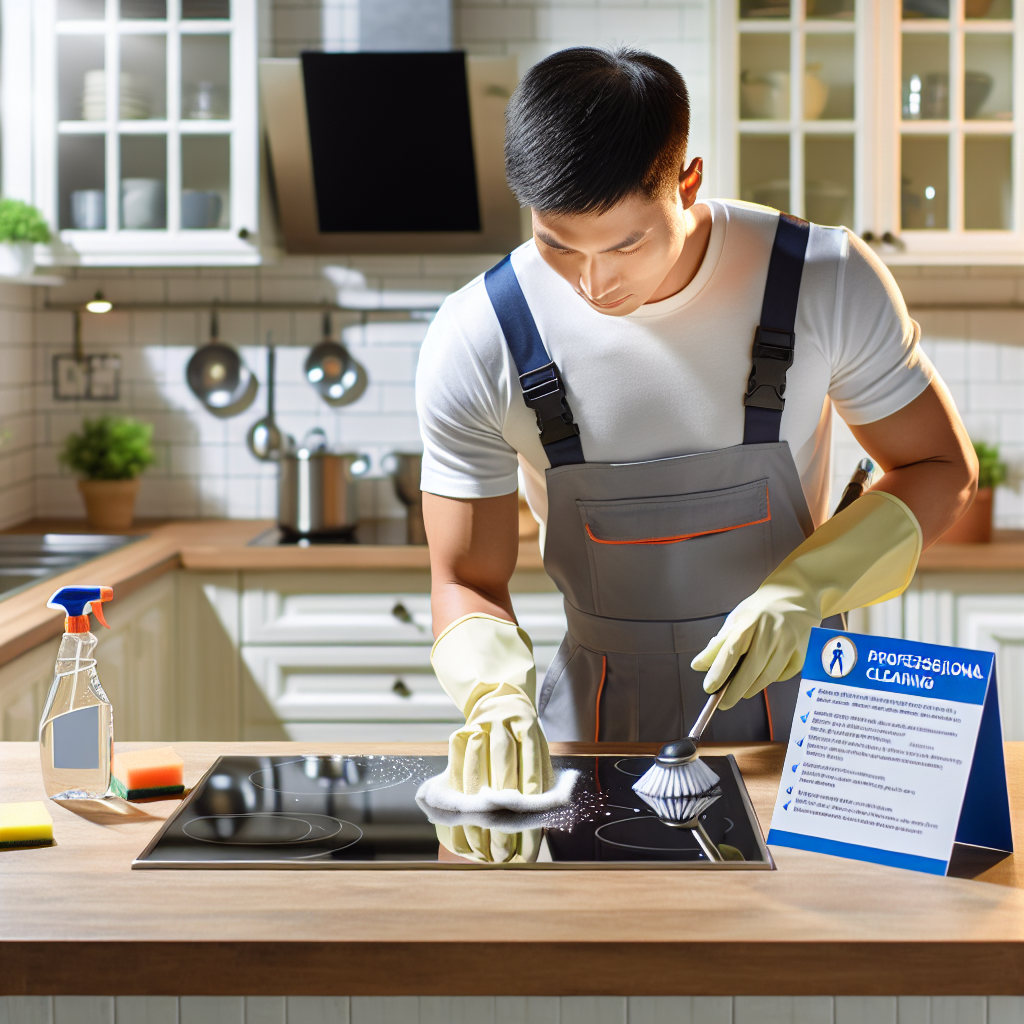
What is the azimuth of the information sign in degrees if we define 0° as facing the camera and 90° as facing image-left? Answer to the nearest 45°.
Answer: approximately 45°

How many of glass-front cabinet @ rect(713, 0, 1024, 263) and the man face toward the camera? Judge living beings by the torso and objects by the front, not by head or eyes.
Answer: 2

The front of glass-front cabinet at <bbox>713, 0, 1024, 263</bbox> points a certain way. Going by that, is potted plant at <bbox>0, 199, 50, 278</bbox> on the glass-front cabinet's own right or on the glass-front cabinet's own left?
on the glass-front cabinet's own right

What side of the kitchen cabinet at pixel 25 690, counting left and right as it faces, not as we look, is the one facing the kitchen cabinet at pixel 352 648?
left

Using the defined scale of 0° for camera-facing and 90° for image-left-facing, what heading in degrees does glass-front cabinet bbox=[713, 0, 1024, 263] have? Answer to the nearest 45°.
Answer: approximately 0°

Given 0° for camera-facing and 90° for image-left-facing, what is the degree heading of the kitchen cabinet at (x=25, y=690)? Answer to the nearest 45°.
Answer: approximately 315°

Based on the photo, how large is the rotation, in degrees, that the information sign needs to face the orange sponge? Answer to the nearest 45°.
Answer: approximately 45° to its right

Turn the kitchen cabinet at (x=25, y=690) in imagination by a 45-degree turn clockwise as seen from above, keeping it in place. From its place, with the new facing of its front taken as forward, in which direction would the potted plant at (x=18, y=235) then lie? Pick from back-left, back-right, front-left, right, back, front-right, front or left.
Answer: back
